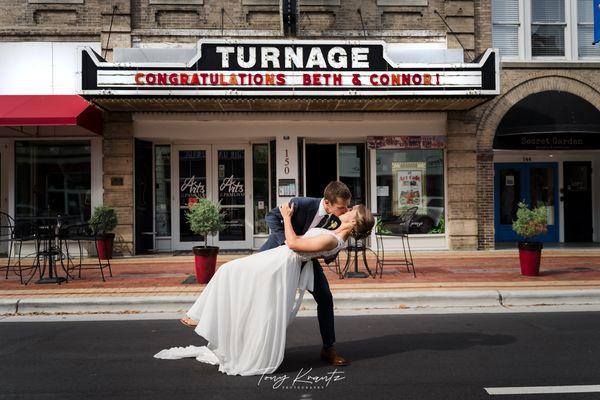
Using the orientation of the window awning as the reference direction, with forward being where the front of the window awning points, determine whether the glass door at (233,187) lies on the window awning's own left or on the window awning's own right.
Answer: on the window awning's own left

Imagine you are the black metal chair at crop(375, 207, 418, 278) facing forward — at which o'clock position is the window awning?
The window awning is roughly at 12 o'clock from the black metal chair.

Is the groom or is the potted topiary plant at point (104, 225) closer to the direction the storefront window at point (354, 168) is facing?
the groom

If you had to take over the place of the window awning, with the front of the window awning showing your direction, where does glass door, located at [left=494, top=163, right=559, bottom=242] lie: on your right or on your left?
on your left

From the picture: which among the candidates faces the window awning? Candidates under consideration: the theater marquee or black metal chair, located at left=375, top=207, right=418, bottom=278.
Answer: the black metal chair

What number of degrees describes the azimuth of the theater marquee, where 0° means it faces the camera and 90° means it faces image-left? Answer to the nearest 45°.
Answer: approximately 0°

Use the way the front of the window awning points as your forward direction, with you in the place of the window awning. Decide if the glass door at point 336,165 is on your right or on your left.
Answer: on your left

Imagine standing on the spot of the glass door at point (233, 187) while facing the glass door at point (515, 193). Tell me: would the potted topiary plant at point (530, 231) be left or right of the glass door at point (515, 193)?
right

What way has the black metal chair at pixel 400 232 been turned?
to the viewer's left
